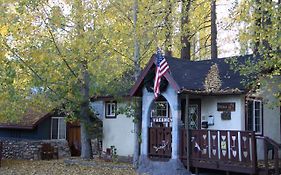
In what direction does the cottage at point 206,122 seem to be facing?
toward the camera

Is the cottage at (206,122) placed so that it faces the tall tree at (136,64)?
no

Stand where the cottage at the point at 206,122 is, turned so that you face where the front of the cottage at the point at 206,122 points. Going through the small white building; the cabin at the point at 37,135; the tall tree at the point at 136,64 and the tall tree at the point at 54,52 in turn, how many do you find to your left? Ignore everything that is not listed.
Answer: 0

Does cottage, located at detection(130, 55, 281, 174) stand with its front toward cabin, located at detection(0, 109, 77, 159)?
no

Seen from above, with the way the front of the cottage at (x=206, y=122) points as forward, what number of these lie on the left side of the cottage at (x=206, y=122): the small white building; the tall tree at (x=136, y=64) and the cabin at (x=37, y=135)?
0

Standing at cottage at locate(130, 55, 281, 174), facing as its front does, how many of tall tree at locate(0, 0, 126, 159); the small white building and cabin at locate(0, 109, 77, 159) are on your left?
0

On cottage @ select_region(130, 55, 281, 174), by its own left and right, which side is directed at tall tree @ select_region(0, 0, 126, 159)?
right

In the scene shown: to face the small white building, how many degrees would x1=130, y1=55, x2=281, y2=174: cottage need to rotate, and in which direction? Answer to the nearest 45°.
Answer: approximately 135° to its right
